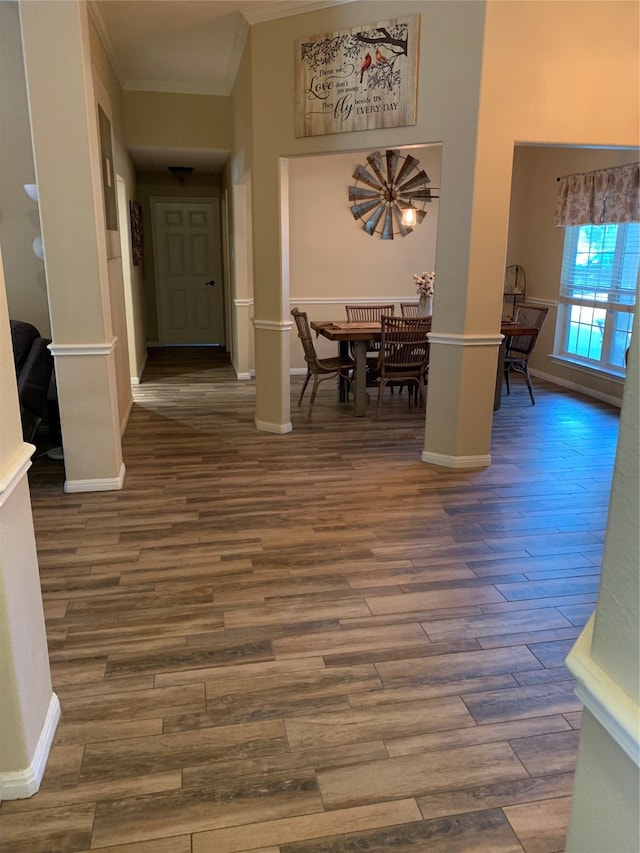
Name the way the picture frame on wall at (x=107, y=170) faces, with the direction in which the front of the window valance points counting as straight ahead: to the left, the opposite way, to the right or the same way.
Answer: the opposite way

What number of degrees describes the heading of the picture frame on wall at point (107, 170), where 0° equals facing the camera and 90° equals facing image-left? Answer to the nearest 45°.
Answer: approximately 270°

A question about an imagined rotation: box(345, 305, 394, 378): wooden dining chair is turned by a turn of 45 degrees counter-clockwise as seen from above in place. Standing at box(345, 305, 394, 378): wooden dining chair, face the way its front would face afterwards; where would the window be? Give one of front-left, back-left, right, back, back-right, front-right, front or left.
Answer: front-left

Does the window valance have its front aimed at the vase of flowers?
yes

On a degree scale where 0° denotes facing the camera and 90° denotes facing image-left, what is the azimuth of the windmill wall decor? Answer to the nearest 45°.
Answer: approximately 0°

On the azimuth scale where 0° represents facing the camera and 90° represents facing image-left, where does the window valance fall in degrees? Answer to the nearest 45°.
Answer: approximately 45°

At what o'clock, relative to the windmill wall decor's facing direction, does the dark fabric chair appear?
The dark fabric chair is roughly at 1 o'clock from the windmill wall decor.
